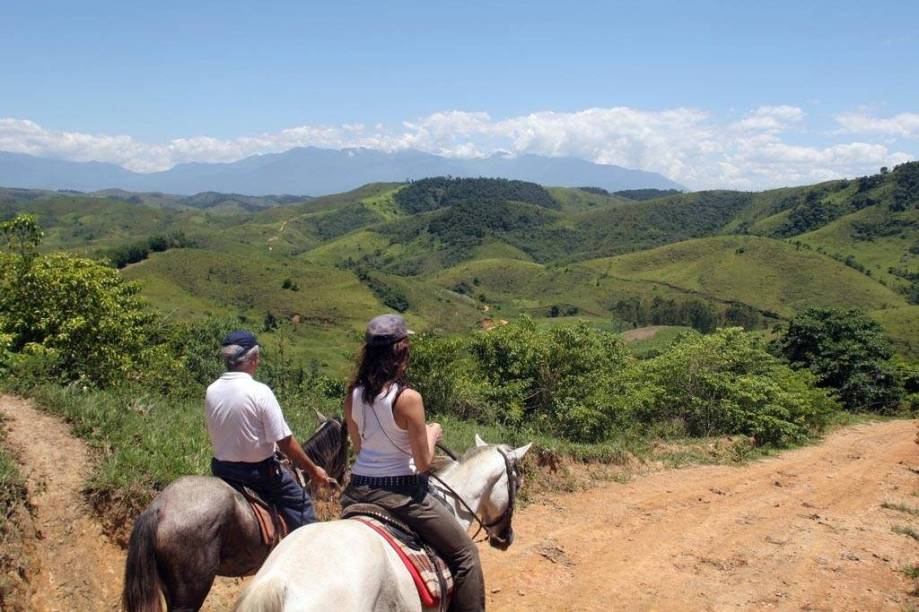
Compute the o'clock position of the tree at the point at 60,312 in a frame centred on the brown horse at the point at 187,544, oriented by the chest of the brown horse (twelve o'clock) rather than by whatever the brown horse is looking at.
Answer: The tree is roughly at 10 o'clock from the brown horse.

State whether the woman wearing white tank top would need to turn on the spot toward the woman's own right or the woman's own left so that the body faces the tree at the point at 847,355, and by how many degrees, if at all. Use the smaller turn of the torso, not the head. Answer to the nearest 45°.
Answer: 0° — they already face it

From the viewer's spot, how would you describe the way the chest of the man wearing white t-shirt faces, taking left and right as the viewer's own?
facing away from the viewer and to the right of the viewer

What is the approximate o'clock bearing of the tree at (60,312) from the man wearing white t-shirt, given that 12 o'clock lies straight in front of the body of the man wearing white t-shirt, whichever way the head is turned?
The tree is roughly at 10 o'clock from the man wearing white t-shirt.

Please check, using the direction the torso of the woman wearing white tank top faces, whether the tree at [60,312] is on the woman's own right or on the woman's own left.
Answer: on the woman's own left

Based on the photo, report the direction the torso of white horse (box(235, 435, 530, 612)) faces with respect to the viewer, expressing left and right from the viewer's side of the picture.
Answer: facing away from the viewer and to the right of the viewer

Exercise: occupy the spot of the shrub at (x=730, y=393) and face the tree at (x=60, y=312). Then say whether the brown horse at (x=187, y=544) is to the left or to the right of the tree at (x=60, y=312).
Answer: left

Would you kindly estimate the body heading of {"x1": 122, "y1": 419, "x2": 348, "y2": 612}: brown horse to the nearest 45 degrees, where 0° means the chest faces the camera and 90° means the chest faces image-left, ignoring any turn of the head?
approximately 225°

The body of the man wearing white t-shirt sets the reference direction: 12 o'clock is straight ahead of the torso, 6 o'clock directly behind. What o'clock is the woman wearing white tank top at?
The woman wearing white tank top is roughly at 3 o'clock from the man wearing white t-shirt.

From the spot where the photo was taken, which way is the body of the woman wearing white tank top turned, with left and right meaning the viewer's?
facing away from the viewer and to the right of the viewer
